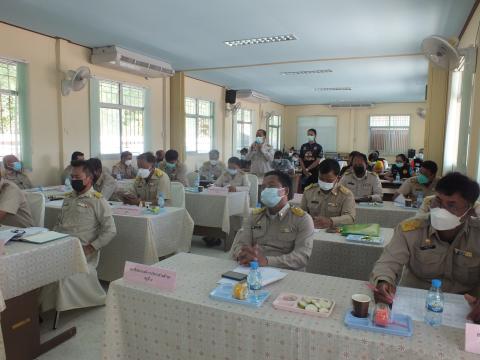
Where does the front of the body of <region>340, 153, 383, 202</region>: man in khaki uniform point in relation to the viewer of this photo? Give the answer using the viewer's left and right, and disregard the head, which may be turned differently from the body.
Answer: facing the viewer

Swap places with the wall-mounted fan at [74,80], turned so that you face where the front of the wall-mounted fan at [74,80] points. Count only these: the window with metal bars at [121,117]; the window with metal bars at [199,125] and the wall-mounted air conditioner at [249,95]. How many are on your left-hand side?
3

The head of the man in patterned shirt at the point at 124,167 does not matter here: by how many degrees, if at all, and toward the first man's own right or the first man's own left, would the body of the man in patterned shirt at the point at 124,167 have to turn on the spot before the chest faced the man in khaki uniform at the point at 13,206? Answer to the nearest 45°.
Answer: approximately 45° to the first man's own right

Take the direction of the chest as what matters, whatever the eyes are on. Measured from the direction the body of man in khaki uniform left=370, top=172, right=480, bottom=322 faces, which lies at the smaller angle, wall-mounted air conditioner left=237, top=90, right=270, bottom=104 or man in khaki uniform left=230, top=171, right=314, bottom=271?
the man in khaki uniform

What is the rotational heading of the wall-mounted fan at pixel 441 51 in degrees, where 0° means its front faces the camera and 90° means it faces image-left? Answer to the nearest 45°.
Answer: approximately 45°

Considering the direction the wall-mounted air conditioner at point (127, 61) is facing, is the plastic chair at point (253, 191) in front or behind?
in front

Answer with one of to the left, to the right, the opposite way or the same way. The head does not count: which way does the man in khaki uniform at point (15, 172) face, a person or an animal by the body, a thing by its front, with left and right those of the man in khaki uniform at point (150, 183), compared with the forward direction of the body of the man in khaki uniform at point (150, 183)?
to the left

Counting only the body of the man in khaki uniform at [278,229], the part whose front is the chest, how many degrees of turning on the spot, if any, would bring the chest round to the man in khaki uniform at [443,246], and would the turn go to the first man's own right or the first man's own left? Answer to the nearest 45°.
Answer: approximately 90° to the first man's own left

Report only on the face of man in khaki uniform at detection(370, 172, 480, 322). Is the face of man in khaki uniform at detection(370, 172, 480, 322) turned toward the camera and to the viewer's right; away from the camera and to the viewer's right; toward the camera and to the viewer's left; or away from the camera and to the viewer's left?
toward the camera and to the viewer's left

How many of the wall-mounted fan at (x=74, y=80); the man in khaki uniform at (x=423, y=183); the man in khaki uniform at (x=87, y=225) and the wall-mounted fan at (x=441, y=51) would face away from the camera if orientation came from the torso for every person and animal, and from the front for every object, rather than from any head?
0

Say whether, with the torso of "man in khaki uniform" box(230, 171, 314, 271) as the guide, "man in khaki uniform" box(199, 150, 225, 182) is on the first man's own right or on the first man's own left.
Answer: on the first man's own right

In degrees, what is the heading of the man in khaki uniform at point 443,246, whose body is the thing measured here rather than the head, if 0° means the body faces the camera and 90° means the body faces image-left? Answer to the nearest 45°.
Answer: approximately 45°

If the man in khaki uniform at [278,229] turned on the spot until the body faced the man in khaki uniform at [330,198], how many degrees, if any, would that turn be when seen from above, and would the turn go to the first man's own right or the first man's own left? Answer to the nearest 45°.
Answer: approximately 180°

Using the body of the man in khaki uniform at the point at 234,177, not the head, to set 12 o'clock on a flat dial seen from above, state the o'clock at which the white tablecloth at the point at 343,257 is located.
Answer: The white tablecloth is roughly at 10 o'clock from the man in khaki uniform.

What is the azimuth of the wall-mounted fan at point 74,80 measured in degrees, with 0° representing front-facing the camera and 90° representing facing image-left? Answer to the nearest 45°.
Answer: approximately 315°
